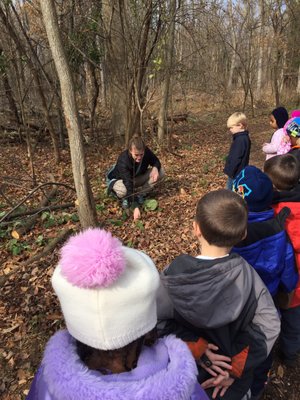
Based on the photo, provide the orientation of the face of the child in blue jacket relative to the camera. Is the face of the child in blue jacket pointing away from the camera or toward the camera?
away from the camera

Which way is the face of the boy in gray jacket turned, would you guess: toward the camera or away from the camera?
away from the camera

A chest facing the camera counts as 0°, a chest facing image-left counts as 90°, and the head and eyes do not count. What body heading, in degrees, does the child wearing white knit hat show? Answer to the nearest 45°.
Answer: approximately 180°

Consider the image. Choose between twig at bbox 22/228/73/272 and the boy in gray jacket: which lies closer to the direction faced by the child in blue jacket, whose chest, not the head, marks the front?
the twig
